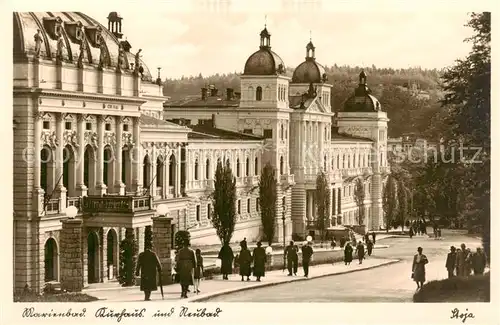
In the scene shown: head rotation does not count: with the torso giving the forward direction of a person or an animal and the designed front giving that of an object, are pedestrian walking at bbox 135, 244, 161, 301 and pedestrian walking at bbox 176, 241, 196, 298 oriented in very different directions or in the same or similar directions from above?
same or similar directions

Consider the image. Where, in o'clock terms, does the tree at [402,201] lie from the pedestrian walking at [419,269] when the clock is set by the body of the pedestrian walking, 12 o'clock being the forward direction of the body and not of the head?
The tree is roughly at 6 o'clock from the pedestrian walking.

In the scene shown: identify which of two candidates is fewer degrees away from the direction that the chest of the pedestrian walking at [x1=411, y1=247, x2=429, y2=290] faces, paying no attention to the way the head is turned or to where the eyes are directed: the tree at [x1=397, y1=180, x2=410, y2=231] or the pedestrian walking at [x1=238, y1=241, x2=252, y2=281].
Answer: the pedestrian walking

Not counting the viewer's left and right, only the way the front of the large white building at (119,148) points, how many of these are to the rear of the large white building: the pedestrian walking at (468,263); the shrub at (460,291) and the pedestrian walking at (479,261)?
0

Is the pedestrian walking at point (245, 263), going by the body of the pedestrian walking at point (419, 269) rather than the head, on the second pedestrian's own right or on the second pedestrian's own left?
on the second pedestrian's own right

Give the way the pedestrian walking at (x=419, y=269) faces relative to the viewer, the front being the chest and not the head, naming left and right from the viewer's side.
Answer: facing the viewer
